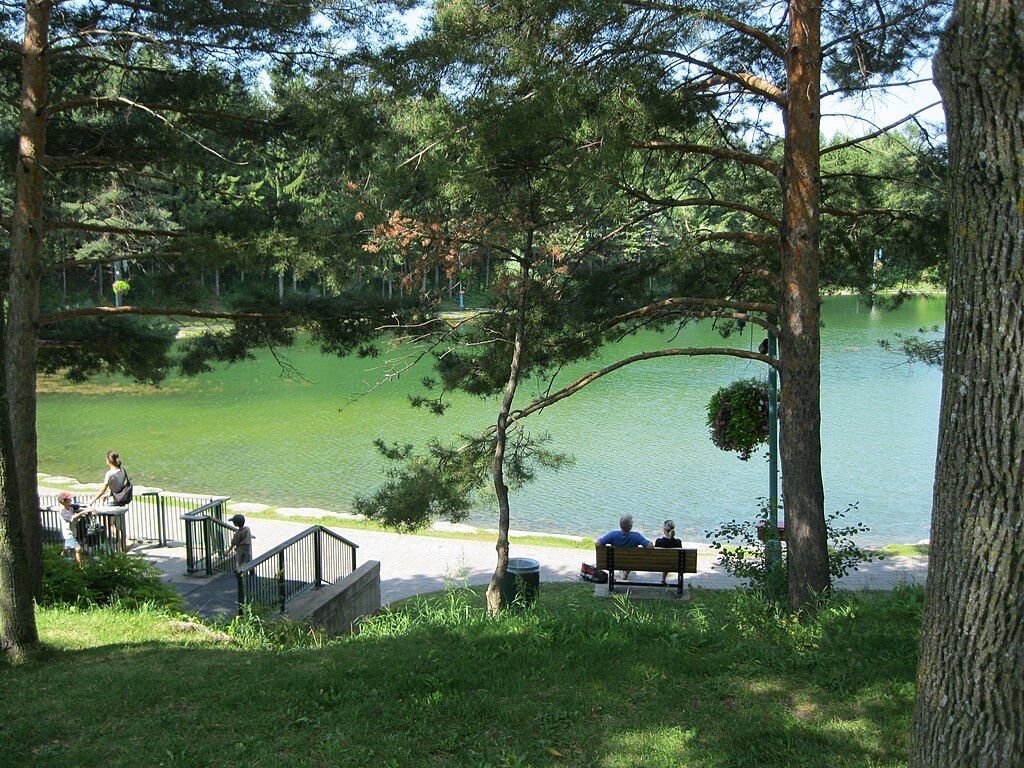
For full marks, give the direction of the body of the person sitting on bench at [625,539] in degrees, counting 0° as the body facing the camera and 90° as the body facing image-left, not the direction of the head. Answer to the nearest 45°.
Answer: approximately 180°

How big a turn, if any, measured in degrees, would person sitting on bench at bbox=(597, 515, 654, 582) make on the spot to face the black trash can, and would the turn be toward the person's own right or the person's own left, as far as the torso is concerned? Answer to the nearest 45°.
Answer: approximately 135° to the person's own left

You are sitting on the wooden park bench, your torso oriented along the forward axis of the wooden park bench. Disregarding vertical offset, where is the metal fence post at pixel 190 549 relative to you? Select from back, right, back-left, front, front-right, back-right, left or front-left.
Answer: left

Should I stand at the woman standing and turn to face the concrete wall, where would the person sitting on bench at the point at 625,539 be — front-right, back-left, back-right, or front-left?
front-left

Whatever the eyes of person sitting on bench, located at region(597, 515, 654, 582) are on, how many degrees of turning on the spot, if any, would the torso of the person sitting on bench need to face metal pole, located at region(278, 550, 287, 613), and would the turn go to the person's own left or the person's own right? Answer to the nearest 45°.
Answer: approximately 135° to the person's own left

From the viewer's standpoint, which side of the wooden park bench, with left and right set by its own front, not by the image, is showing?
back

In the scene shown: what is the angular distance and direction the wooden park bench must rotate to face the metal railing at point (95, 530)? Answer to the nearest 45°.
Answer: approximately 90° to its left

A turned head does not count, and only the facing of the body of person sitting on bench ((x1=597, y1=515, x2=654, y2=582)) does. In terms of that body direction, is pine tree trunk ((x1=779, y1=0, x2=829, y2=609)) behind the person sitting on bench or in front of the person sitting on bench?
behind

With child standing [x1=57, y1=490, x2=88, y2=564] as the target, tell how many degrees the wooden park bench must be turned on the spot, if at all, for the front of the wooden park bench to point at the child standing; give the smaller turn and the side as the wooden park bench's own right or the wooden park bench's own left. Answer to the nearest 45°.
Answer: approximately 90° to the wooden park bench's own left

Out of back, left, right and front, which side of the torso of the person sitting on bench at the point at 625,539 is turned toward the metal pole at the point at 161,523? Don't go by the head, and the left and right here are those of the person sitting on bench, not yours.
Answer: left

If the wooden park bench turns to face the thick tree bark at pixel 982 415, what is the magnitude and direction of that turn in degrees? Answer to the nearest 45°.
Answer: approximately 180°

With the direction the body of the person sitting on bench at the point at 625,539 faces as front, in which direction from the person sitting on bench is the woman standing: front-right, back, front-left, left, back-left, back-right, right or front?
left
